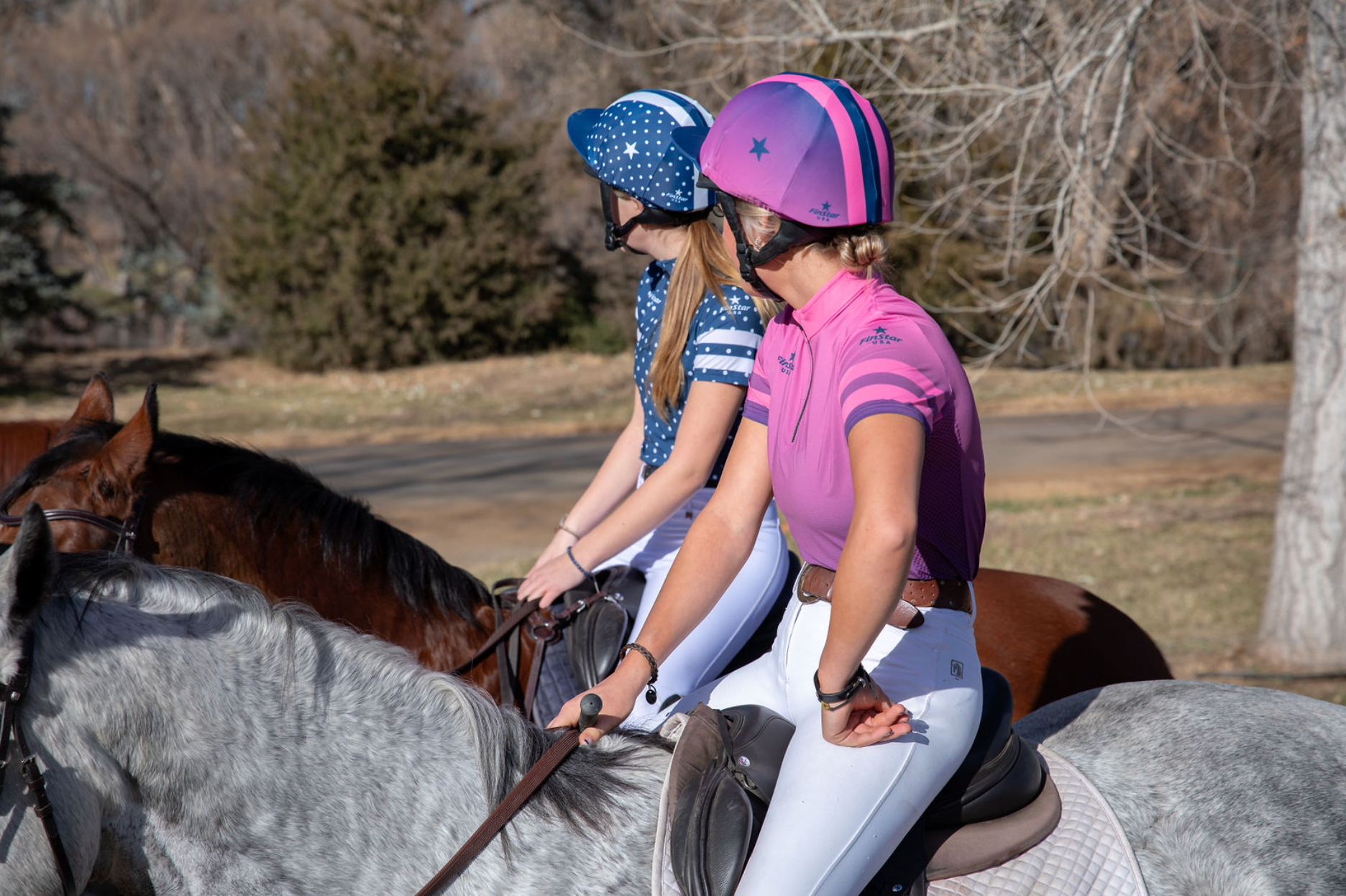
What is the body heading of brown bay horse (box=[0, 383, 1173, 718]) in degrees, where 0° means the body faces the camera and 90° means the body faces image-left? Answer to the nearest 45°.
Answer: approximately 90°

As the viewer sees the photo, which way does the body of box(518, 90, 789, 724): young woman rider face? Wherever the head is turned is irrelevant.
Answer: to the viewer's left

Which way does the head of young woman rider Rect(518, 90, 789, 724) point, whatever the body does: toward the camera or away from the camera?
away from the camera

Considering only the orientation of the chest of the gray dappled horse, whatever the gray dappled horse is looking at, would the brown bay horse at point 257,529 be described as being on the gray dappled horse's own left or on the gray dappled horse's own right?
on the gray dappled horse's own right

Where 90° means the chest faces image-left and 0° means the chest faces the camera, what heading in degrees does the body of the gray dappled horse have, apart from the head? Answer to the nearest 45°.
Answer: approximately 90°

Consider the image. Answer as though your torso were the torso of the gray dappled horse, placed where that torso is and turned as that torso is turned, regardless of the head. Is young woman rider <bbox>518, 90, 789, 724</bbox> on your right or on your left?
on your right

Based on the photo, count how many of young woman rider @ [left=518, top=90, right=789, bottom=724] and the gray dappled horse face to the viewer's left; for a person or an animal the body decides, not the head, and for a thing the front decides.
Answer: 2
